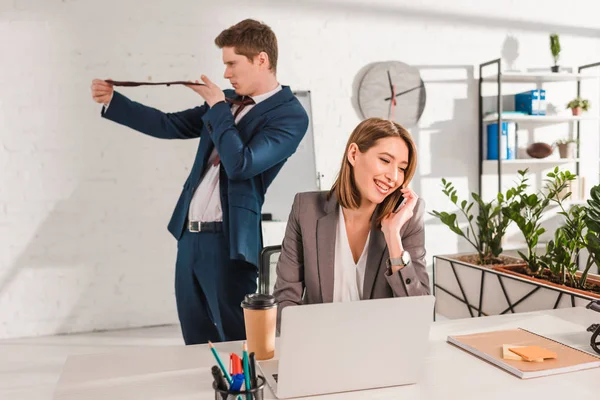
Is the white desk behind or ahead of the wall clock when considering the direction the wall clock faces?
ahead

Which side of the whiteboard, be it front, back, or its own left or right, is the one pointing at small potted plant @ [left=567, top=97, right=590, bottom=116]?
left

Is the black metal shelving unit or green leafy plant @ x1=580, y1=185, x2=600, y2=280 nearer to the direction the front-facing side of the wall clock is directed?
the green leafy plant

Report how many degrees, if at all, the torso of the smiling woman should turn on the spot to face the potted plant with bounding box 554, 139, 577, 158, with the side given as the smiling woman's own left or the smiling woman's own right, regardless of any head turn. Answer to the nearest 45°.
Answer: approximately 135° to the smiling woman's own left

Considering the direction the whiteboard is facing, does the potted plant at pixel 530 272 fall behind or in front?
in front

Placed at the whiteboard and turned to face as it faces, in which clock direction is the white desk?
The white desk is roughly at 12 o'clock from the whiteboard.

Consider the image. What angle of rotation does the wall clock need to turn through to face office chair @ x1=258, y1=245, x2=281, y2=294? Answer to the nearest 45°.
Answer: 0° — it already faces it

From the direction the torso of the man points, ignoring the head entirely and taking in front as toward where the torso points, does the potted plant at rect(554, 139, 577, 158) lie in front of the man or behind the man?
behind

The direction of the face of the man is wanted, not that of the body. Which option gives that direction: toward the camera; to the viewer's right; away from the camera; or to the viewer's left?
to the viewer's left

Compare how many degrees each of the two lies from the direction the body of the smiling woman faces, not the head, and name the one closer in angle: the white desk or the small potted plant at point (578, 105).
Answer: the white desk

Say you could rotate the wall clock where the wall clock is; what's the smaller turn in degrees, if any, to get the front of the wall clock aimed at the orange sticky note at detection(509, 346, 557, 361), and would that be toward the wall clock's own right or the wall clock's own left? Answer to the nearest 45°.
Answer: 0° — it already faces it

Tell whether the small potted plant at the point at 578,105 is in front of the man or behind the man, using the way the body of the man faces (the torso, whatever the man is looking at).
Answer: behind

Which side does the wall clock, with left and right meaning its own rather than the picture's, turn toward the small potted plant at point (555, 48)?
left

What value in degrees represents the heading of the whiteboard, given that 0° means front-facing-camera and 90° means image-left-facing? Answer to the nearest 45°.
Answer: approximately 0°

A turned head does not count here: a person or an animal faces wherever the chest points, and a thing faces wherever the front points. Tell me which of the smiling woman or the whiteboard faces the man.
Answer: the whiteboard
